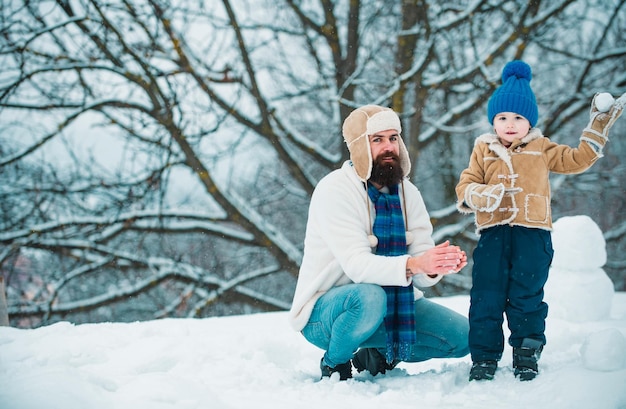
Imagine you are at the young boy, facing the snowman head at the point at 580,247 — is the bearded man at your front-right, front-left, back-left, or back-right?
back-left

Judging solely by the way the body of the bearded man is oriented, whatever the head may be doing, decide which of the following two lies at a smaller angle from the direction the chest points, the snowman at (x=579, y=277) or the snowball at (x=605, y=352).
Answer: the snowball

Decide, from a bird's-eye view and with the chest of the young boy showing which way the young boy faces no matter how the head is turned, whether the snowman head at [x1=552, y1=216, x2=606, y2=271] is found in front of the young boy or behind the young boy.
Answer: behind

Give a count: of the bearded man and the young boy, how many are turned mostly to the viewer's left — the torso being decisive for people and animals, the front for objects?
0

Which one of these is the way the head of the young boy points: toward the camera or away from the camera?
toward the camera

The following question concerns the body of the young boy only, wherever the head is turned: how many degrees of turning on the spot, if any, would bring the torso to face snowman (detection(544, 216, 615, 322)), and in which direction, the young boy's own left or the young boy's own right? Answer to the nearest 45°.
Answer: approximately 180°

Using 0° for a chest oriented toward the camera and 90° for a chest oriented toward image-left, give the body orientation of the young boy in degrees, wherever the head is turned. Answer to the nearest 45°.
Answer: approximately 0°

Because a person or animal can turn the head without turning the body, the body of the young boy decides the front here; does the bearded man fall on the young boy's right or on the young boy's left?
on the young boy's right

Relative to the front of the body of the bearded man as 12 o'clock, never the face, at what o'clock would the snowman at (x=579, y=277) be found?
The snowman is roughly at 9 o'clock from the bearded man.

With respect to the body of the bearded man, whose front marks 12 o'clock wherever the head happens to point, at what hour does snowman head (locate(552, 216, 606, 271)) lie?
The snowman head is roughly at 9 o'clock from the bearded man.
